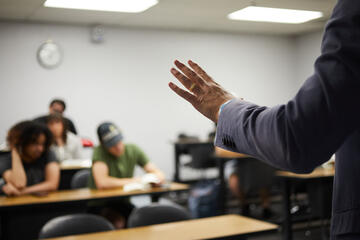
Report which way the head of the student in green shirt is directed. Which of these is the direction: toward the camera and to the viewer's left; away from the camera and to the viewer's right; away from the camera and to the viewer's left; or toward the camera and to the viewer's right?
toward the camera and to the viewer's right

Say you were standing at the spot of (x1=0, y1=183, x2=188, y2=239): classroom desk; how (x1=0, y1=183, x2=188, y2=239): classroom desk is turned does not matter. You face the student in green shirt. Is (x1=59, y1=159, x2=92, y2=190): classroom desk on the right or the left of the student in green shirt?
left

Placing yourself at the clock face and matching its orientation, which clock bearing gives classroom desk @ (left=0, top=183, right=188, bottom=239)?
The classroom desk is roughly at 12 o'clock from the clock face.

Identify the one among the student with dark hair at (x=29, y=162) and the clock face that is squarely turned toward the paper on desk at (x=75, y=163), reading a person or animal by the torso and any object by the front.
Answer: the clock face

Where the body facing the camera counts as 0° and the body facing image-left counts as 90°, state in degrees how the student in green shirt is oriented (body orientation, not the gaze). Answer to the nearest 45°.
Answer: approximately 315°

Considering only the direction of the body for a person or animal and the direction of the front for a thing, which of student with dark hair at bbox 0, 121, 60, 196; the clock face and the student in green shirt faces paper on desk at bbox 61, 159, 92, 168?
the clock face

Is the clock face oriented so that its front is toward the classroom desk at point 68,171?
yes

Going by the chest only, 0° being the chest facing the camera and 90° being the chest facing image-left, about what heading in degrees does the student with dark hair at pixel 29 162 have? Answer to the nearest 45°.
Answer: approximately 315°

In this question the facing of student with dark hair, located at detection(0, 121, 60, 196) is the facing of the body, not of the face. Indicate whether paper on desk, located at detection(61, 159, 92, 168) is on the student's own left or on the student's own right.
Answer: on the student's own left
